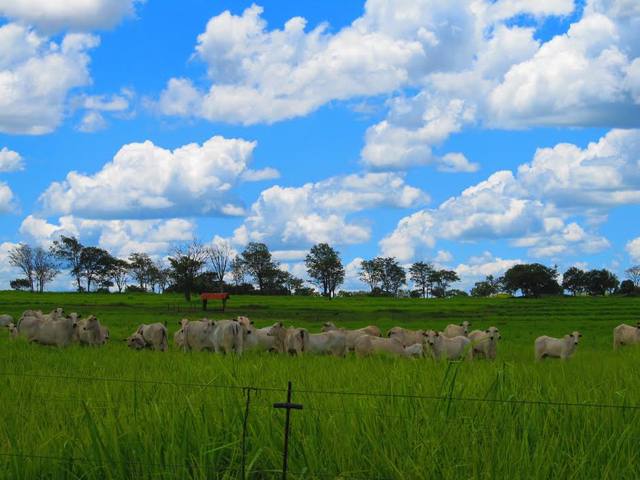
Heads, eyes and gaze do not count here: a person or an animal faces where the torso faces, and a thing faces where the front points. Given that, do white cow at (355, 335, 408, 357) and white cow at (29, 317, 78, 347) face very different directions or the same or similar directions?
same or similar directions

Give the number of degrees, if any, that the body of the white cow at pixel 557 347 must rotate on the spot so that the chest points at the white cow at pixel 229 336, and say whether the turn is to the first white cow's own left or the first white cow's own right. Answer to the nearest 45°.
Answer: approximately 180°

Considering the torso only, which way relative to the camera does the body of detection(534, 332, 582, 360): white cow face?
to the viewer's right

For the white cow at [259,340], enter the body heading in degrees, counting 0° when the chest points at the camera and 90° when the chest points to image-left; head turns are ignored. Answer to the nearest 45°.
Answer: approximately 90°

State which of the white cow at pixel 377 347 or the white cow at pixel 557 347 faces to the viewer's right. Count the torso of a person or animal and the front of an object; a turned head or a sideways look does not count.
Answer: the white cow at pixel 557 347
